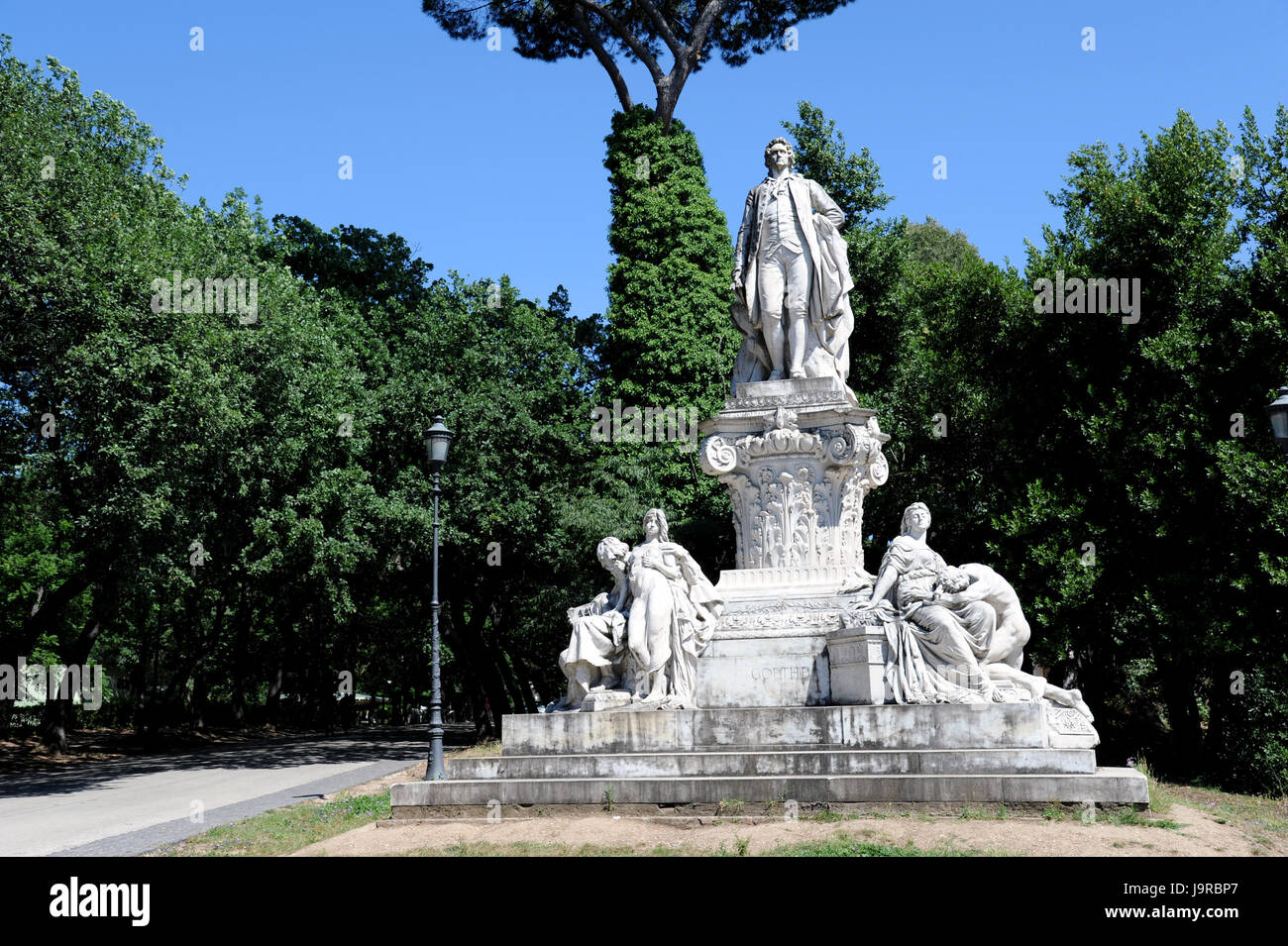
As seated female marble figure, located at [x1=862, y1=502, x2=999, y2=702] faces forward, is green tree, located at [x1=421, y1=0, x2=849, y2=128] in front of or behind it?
behind

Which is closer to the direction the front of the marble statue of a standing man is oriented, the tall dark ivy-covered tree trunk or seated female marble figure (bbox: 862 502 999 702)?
the seated female marble figure

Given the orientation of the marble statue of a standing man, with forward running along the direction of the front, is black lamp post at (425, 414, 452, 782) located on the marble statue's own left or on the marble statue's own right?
on the marble statue's own right

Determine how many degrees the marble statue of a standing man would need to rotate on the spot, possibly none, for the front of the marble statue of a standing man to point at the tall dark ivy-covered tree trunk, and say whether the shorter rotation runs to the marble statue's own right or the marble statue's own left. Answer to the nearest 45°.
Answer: approximately 180°

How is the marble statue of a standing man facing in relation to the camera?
toward the camera

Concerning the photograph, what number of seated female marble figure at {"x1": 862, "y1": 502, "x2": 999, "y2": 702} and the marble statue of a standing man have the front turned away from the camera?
0
